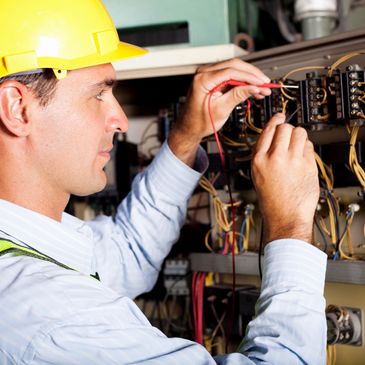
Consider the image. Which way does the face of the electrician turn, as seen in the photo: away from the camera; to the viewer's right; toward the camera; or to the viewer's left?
to the viewer's right

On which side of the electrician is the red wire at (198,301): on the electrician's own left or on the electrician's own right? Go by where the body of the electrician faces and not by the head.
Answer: on the electrician's own left

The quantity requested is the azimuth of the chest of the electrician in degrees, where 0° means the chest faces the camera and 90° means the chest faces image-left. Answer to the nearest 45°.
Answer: approximately 270°
